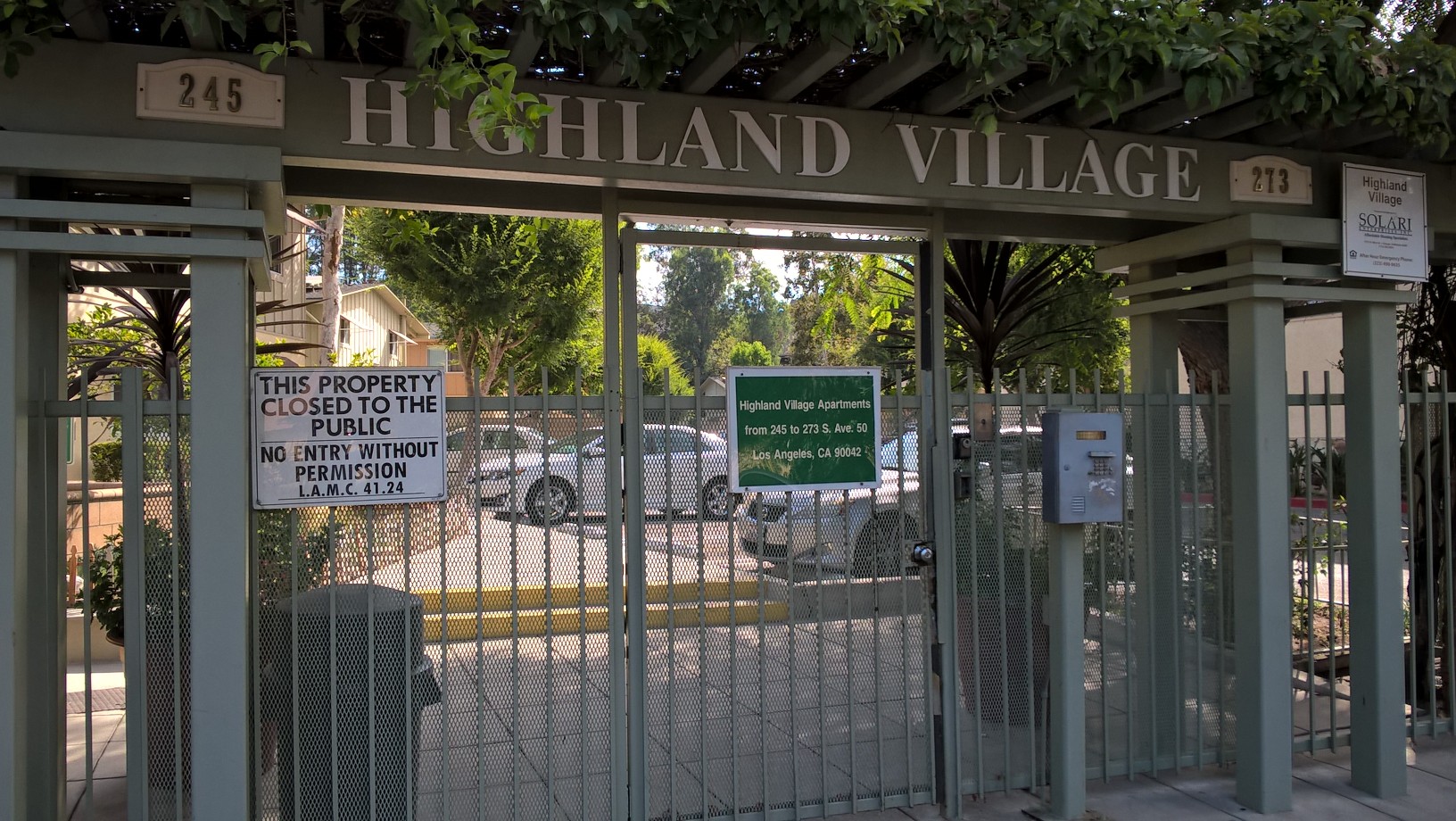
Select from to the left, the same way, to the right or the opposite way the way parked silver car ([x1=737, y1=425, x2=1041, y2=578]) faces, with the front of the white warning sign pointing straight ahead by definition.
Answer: to the right

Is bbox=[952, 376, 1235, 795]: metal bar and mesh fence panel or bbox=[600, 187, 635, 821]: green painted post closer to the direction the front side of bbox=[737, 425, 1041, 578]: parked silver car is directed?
the green painted post

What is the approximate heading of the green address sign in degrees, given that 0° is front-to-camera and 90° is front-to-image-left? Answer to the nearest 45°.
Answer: approximately 0°

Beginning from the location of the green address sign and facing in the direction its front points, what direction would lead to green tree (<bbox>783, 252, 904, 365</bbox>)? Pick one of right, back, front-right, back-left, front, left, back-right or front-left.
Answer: back

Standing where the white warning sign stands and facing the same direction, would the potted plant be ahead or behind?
behind

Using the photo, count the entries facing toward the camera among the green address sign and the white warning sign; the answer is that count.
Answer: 2

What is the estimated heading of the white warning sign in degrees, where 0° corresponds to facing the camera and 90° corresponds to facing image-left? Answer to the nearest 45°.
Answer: approximately 0°
